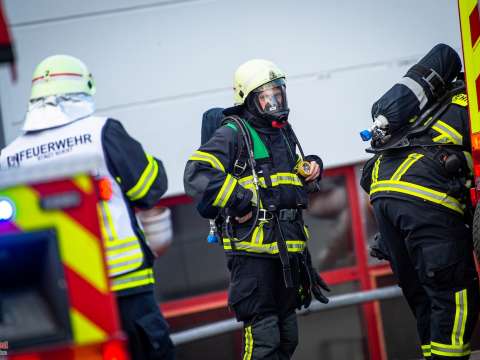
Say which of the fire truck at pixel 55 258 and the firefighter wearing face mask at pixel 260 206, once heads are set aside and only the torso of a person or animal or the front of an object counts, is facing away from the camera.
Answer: the fire truck

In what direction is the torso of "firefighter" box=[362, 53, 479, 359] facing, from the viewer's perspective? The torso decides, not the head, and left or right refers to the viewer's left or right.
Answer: facing away from the viewer and to the right of the viewer

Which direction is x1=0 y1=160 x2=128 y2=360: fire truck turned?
away from the camera

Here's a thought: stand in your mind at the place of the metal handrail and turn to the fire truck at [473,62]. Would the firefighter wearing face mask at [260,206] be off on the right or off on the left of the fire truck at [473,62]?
right

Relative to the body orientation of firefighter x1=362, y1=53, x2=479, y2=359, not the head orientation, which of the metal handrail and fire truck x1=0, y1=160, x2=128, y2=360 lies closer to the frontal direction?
the metal handrail

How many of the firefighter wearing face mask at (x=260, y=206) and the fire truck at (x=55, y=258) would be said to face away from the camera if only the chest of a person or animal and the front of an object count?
1

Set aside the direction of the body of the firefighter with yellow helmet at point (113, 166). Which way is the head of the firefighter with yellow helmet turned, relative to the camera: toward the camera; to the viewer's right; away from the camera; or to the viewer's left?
away from the camera

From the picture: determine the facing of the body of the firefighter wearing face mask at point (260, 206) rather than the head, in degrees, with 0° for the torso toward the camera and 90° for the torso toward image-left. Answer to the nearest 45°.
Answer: approximately 315°

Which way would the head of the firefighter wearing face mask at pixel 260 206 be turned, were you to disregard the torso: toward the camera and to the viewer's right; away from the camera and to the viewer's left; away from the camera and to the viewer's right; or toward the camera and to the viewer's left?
toward the camera and to the viewer's right

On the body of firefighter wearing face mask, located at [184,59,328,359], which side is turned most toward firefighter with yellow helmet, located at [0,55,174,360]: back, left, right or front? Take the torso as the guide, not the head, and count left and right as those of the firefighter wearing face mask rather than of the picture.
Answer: right
